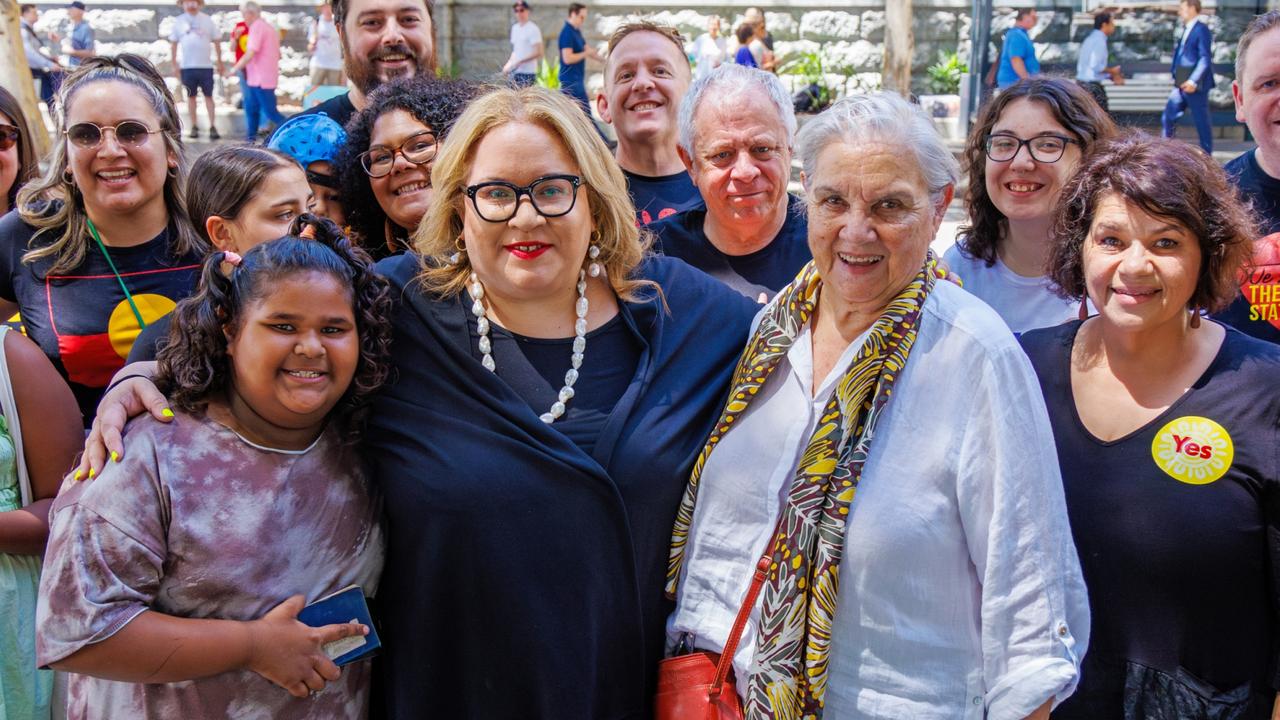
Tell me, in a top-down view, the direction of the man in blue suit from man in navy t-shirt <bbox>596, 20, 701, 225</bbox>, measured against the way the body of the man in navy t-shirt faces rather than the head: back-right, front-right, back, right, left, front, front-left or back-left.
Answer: back-left

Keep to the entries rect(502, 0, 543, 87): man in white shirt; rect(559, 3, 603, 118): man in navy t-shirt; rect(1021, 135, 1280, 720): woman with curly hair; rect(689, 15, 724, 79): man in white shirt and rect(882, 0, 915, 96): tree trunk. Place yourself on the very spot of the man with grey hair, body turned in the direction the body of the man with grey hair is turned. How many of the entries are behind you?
4

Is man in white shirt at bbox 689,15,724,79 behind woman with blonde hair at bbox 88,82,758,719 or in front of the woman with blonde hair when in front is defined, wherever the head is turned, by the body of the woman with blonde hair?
behind

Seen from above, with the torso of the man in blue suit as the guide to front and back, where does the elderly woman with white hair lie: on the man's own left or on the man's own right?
on the man's own left

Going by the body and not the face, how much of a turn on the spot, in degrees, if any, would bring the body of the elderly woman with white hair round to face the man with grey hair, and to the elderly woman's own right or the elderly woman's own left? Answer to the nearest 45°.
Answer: approximately 135° to the elderly woman's own right

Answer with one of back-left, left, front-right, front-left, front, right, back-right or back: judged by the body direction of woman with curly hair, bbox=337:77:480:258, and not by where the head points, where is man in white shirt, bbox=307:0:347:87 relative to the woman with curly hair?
back

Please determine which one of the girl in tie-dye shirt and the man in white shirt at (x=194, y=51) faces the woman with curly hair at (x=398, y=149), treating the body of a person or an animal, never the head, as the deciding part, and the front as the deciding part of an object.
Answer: the man in white shirt

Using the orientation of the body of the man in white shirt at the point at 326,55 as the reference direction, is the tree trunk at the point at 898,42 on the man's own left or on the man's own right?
on the man's own left

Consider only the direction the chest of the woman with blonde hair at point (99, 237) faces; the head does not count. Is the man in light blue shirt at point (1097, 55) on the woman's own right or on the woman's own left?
on the woman's own left
